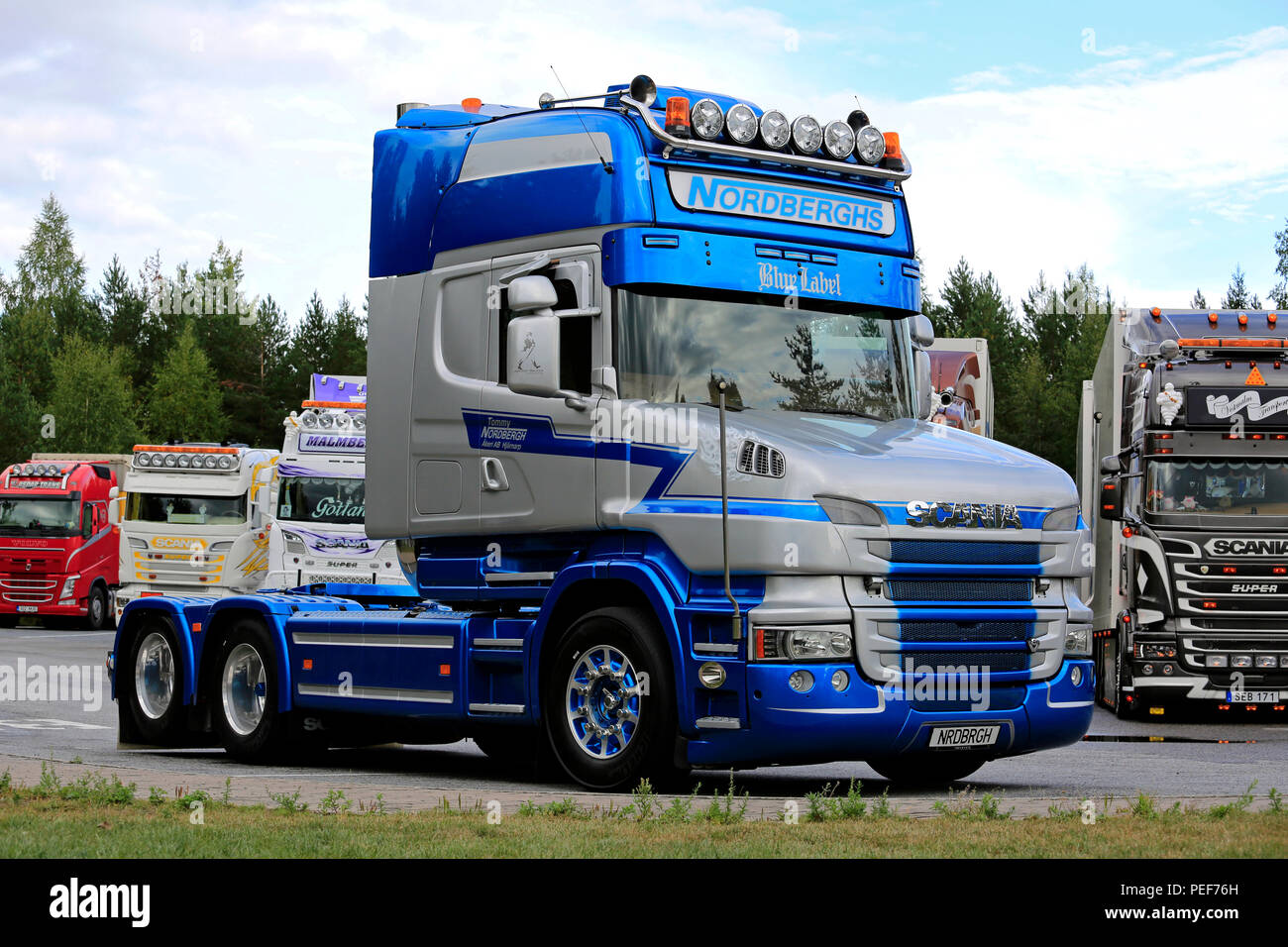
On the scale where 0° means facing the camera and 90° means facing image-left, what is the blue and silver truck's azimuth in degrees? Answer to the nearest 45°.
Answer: approximately 315°

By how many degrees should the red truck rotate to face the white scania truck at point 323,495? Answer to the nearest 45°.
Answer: approximately 45° to its left

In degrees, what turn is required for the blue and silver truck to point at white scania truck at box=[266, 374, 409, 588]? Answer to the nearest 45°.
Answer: approximately 135° to its left

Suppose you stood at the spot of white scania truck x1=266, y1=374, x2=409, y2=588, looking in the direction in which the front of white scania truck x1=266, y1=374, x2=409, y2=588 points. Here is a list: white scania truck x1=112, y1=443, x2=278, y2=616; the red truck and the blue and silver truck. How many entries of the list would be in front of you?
1

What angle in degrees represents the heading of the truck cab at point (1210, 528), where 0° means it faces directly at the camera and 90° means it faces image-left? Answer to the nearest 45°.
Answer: approximately 0°

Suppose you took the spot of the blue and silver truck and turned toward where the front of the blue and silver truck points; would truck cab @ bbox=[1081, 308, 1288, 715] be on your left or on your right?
on your left
